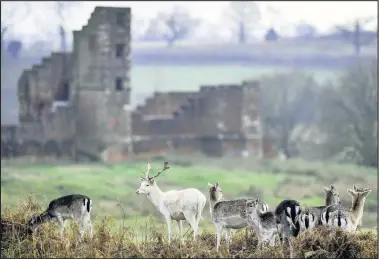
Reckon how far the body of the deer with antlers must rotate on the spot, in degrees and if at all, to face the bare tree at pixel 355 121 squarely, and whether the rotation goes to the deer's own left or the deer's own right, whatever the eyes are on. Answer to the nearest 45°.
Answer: approximately 90° to the deer's own right

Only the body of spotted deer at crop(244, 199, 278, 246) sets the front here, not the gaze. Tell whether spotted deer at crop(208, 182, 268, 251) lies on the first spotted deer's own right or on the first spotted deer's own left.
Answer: on the first spotted deer's own right

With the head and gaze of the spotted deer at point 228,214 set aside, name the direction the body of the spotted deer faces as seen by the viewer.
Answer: to the viewer's left

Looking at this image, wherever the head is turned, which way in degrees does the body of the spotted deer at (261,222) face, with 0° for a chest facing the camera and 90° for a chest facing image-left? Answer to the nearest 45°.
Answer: approximately 45°

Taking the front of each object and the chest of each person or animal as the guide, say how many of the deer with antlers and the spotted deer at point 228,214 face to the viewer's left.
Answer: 2

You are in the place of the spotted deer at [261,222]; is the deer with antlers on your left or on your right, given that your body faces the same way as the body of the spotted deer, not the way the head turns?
on your right

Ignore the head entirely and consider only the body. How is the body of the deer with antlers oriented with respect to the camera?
to the viewer's left

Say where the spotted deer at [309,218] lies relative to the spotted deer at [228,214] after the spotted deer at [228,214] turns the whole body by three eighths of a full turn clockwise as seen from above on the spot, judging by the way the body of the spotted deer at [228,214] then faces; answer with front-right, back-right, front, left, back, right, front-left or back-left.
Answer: front-right

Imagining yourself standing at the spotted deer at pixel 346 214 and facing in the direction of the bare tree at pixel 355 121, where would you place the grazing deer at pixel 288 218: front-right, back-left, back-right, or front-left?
back-left

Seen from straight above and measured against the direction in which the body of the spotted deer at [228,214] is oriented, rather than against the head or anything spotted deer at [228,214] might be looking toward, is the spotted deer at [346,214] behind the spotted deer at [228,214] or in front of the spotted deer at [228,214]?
behind
